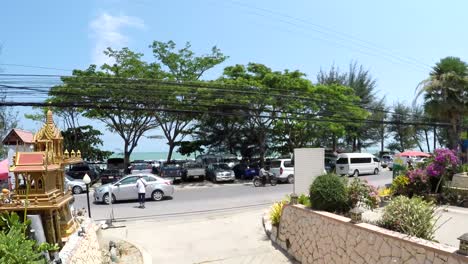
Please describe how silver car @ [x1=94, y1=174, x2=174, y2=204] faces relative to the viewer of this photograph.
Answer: facing to the left of the viewer

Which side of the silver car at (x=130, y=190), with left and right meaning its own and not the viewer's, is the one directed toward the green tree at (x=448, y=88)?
back

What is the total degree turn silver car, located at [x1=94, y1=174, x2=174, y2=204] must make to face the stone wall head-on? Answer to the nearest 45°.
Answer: approximately 90° to its left

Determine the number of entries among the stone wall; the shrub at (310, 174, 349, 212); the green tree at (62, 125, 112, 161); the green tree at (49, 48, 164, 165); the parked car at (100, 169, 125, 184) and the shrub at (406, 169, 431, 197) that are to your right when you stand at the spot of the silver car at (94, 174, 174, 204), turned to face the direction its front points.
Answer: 3

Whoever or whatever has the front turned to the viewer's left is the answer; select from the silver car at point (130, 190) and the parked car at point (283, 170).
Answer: the silver car

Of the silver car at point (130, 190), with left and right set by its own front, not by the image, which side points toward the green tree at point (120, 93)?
right
